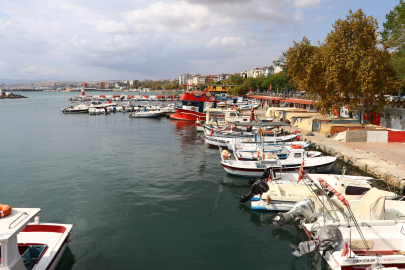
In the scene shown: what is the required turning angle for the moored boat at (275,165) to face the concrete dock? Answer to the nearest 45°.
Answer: approximately 45° to its left

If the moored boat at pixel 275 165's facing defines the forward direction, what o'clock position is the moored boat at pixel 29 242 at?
the moored boat at pixel 29 242 is roughly at 4 o'clock from the moored boat at pixel 275 165.

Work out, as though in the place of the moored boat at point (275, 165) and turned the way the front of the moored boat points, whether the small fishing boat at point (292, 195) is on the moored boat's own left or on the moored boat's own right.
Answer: on the moored boat's own right

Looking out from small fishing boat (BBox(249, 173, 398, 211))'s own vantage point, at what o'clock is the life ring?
The life ring is roughly at 4 o'clock from the small fishing boat.

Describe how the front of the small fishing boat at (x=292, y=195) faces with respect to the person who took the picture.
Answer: facing to the right of the viewer

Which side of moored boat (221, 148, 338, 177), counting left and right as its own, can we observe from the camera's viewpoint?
right

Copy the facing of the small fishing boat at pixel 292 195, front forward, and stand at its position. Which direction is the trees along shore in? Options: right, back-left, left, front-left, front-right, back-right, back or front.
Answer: left

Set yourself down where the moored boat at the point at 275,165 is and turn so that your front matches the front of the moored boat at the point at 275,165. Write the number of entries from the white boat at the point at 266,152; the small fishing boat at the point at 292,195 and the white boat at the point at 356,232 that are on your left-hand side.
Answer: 1

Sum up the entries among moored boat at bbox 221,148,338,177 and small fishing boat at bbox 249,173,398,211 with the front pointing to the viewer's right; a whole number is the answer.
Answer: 2

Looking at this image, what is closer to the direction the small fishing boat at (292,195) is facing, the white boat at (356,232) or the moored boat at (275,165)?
the white boat

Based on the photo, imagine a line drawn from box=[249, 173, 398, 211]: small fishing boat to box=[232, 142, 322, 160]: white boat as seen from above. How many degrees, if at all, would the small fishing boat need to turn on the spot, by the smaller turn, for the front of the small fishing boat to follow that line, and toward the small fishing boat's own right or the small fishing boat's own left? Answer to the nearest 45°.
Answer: approximately 90° to the small fishing boat's own left

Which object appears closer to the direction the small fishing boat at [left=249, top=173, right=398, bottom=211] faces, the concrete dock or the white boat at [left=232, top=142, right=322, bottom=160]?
the concrete dock
